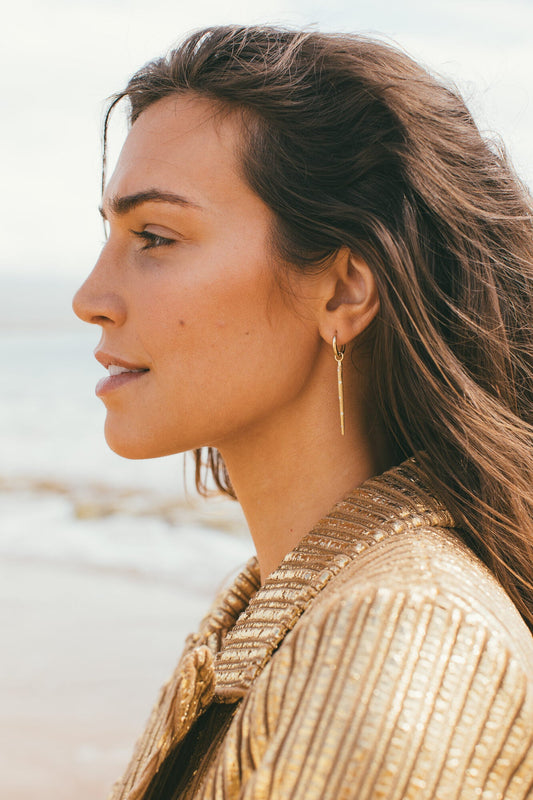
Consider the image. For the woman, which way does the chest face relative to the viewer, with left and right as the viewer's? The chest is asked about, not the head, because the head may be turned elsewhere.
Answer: facing to the left of the viewer

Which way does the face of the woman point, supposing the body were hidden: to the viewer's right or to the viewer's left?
to the viewer's left
